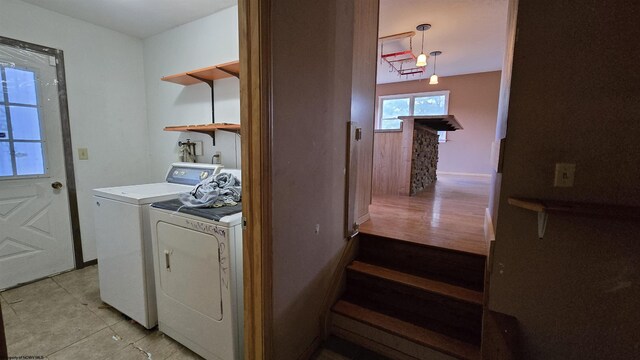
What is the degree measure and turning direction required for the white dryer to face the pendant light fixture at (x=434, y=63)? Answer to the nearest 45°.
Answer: approximately 180°

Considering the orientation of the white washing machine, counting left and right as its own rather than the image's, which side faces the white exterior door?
right

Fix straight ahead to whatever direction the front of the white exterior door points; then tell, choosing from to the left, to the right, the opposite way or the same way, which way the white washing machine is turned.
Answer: to the right

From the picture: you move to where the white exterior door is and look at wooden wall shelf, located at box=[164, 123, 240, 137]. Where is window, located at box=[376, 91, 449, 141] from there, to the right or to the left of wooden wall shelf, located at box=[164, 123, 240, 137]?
left

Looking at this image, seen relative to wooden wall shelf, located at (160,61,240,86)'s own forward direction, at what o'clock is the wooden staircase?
The wooden staircase is roughly at 9 o'clock from the wooden wall shelf.

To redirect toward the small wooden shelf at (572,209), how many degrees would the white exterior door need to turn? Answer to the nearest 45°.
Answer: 0° — it already faces it

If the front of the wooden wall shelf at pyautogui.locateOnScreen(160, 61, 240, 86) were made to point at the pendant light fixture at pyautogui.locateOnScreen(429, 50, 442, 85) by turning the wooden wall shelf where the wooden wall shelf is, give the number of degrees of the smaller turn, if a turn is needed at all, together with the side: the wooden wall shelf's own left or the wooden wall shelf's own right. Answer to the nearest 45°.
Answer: approximately 135° to the wooden wall shelf's own left

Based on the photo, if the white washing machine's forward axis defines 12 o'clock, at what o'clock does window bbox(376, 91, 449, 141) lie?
The window is roughly at 7 o'clock from the white washing machine.

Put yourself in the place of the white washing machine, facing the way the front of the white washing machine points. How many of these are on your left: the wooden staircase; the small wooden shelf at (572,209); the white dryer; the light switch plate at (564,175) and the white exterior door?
4
